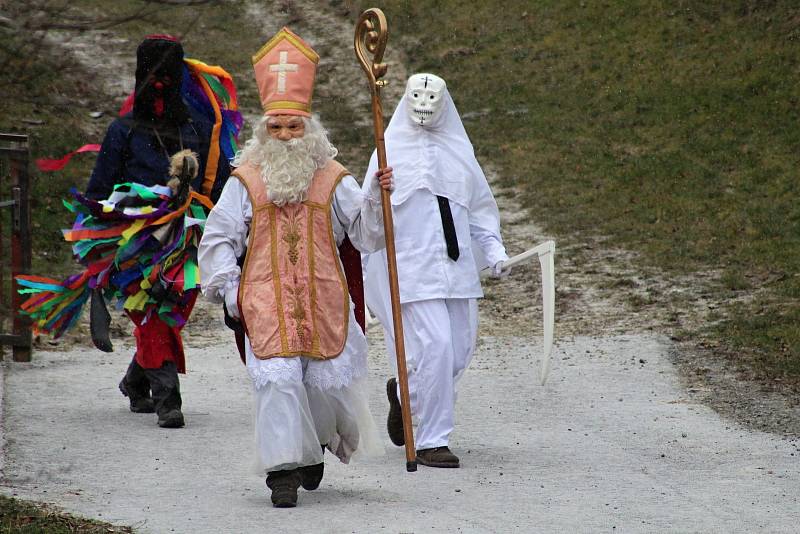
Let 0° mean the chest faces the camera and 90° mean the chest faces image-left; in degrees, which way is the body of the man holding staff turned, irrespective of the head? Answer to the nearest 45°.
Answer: approximately 0°
